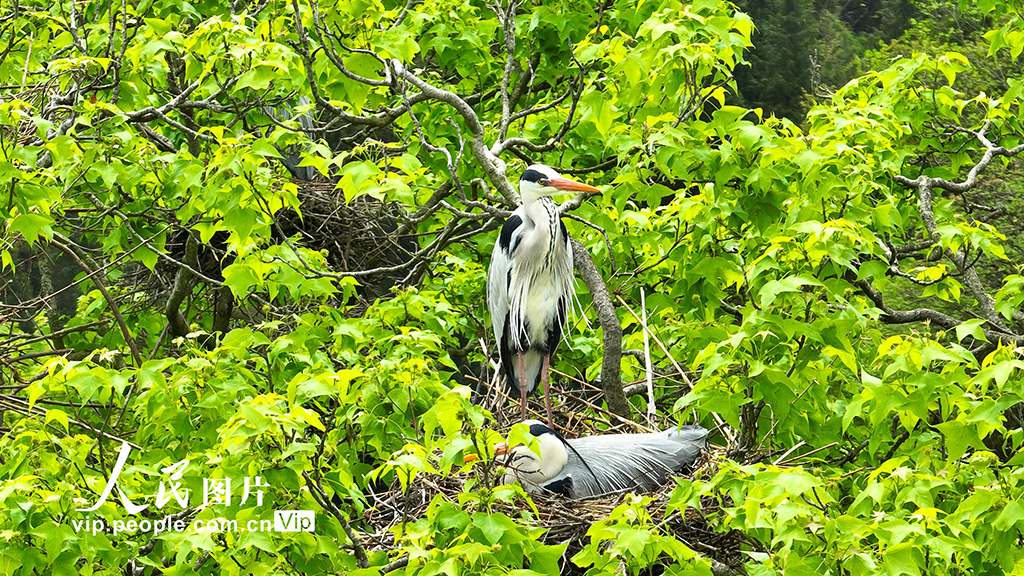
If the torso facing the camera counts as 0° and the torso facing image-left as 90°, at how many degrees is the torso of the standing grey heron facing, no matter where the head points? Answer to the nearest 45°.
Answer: approximately 315°

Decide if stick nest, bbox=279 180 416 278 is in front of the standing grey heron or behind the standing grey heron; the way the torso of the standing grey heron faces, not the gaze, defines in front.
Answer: behind
